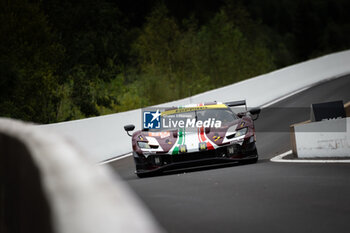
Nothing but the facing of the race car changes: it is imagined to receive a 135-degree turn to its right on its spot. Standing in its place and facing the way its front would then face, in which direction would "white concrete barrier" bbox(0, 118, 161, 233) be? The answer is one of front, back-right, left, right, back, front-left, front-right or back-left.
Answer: back-left

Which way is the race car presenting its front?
toward the camera

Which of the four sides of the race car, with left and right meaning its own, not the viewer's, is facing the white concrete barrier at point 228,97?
back

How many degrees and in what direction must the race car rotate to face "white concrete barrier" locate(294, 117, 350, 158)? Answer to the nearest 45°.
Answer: approximately 90° to its left
